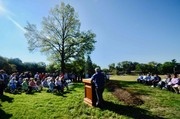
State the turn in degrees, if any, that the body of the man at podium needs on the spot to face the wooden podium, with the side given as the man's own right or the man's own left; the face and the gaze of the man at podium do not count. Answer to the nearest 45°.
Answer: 0° — they already face it
